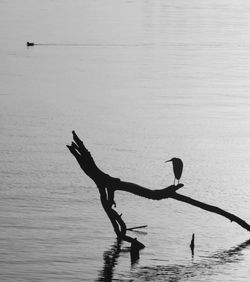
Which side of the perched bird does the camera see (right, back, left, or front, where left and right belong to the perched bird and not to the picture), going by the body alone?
left
